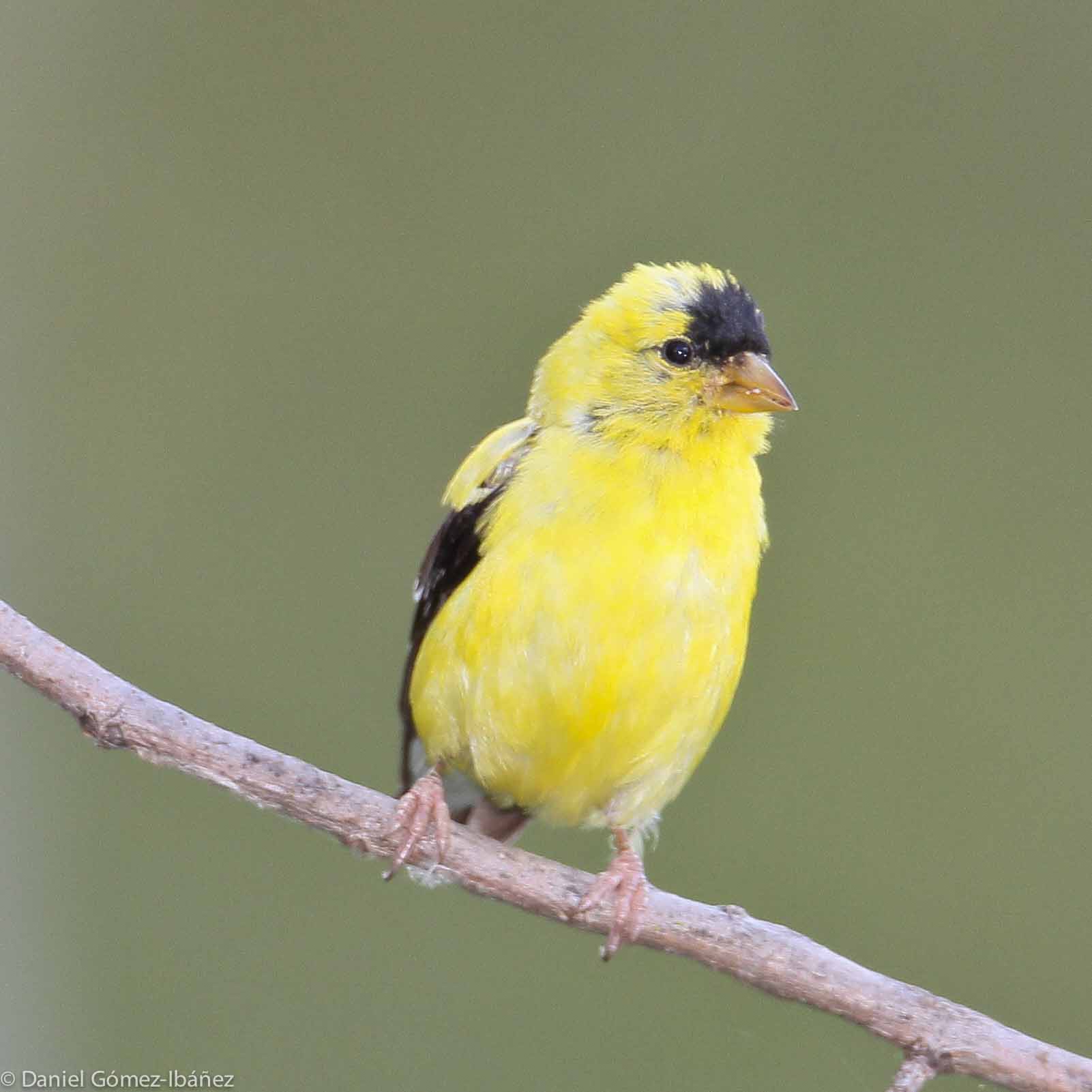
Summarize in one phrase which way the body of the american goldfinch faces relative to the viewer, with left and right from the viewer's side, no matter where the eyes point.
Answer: facing the viewer and to the right of the viewer
